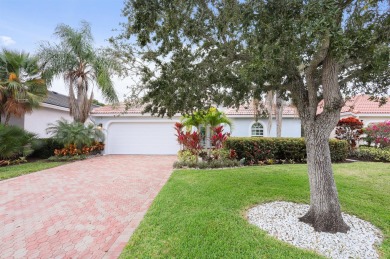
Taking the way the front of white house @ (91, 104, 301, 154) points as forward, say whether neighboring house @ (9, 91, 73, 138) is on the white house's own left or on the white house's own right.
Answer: on the white house's own right

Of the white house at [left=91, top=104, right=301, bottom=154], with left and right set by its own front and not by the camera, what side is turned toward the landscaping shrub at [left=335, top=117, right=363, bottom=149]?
left

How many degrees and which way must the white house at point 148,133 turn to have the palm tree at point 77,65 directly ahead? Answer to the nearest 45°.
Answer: approximately 45° to its right

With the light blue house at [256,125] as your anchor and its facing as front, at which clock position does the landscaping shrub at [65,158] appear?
The landscaping shrub is roughly at 2 o'clock from the light blue house.

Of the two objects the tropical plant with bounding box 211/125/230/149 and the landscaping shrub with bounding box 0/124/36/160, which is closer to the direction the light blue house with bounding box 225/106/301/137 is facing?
the tropical plant

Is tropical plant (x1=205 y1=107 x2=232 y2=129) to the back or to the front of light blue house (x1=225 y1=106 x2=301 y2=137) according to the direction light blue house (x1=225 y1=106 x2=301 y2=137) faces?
to the front

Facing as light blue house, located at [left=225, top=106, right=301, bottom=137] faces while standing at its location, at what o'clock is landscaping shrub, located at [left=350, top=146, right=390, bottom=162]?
The landscaping shrub is roughly at 10 o'clock from the light blue house.
